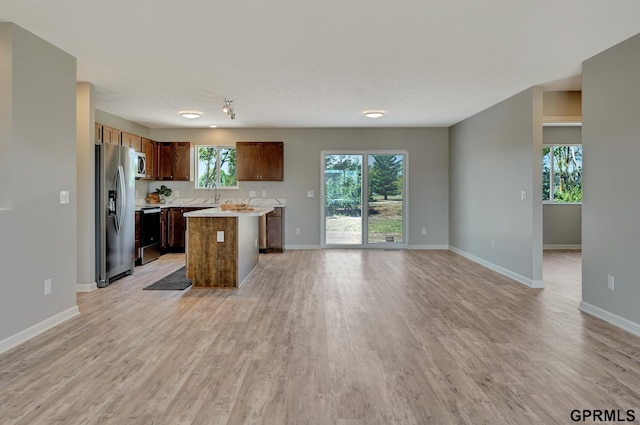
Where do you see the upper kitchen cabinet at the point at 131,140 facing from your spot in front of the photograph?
facing the viewer and to the right of the viewer

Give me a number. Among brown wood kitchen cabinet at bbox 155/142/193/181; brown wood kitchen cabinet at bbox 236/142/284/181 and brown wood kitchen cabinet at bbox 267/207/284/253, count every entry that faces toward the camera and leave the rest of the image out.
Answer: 3

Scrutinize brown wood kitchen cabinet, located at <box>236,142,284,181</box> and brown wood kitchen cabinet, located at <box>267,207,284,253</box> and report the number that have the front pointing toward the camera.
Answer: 2

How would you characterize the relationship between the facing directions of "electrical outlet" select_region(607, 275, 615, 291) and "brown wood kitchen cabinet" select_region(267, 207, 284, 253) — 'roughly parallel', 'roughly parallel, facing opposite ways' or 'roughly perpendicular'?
roughly perpendicular

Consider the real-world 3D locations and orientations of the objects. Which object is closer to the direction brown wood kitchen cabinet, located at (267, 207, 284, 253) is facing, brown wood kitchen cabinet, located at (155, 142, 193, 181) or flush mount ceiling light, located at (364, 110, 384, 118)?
the flush mount ceiling light

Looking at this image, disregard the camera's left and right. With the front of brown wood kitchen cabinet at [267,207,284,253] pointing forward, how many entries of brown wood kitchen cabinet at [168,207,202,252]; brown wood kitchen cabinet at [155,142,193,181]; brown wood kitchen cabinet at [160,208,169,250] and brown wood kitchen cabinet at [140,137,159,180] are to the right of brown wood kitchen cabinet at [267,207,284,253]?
4

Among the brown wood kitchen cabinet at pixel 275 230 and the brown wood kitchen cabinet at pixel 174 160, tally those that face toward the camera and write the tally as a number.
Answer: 2

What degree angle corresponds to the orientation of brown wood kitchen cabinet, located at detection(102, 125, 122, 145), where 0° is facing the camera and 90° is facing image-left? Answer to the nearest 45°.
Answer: approximately 315°

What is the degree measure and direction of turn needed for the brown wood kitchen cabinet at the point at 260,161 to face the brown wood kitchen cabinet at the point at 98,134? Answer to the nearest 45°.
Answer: approximately 45° to its right

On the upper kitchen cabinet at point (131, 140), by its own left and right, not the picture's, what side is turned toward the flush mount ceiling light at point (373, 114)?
front

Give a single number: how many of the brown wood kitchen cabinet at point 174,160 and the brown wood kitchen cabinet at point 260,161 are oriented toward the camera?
2
